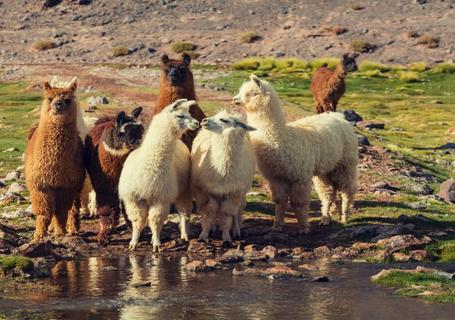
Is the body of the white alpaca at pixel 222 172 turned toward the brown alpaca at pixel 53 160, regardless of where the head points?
no

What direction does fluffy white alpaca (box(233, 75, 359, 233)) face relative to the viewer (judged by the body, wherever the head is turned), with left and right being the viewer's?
facing the viewer and to the left of the viewer

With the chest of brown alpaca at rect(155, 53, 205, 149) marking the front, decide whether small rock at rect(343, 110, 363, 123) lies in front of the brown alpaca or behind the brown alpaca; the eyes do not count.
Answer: behind

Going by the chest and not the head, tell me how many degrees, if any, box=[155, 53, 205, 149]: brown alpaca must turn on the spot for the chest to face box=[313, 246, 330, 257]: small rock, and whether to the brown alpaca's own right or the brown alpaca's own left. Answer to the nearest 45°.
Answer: approximately 45° to the brown alpaca's own left

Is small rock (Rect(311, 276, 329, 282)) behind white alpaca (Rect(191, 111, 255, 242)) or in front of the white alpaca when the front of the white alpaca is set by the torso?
in front

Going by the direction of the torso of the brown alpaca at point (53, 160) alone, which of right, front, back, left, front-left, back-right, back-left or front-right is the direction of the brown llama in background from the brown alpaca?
back-left

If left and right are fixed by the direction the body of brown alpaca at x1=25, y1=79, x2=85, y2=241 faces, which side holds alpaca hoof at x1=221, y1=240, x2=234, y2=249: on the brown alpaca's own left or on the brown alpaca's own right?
on the brown alpaca's own left

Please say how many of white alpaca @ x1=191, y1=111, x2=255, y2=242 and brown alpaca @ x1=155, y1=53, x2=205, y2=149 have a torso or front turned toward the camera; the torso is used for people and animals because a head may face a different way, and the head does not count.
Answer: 2

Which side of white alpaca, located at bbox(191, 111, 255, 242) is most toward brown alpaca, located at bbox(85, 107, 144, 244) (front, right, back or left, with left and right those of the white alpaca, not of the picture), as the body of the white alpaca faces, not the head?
right

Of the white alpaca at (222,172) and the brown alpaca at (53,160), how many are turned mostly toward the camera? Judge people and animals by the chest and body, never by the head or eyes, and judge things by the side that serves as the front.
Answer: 2

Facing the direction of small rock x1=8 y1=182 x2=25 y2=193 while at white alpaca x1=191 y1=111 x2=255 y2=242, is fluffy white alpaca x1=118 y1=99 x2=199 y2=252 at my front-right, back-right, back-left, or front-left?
front-left

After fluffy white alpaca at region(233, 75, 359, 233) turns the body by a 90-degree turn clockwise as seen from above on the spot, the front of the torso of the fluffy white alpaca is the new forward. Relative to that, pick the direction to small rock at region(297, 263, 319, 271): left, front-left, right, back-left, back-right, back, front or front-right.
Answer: back-left

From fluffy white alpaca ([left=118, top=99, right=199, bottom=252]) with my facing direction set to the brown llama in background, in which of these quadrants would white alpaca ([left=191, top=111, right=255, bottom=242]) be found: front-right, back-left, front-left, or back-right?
front-right

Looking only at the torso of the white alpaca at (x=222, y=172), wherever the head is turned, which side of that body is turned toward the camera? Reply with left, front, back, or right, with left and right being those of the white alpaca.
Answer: front

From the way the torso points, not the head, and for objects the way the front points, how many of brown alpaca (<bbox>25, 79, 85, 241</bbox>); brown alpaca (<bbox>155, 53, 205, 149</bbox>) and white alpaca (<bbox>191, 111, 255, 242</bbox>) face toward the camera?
3

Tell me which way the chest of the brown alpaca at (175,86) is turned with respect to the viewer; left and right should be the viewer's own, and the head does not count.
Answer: facing the viewer

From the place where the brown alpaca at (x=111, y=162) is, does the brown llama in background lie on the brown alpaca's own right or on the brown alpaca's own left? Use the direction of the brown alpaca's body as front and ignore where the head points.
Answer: on the brown alpaca's own left

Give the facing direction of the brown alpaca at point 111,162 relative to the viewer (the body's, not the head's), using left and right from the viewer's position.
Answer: facing the viewer and to the right of the viewer
